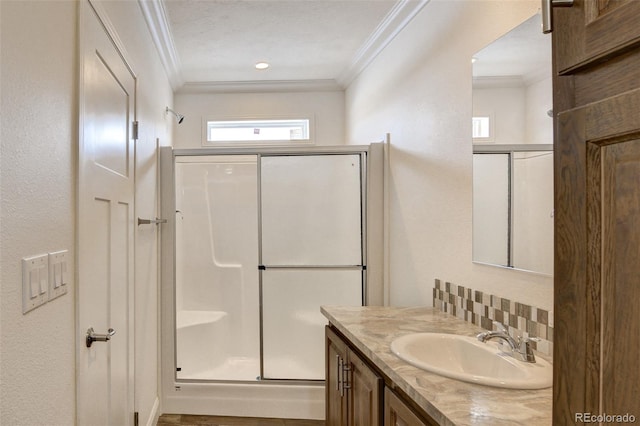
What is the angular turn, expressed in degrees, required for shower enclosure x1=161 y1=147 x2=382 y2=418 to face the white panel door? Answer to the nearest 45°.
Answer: approximately 45° to its right

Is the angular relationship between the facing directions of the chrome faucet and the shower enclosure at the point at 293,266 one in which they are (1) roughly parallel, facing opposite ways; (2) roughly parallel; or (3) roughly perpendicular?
roughly perpendicular
